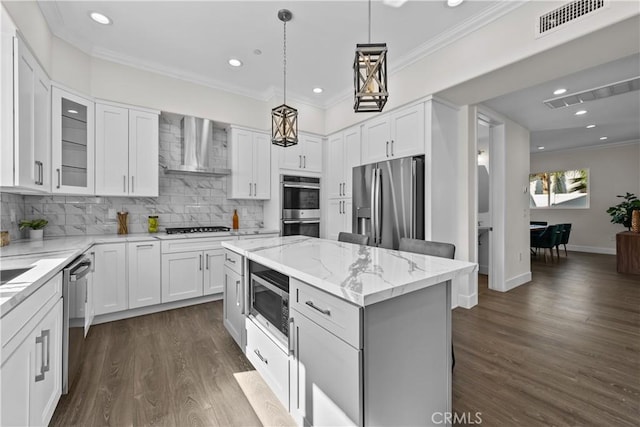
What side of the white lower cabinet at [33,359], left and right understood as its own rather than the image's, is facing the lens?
right

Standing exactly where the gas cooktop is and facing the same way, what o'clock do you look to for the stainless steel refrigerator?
The stainless steel refrigerator is roughly at 10 o'clock from the gas cooktop.

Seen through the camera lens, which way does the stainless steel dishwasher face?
facing to the right of the viewer

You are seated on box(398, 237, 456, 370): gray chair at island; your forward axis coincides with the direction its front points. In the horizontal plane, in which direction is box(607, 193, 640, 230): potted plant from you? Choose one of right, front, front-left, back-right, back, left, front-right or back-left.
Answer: back

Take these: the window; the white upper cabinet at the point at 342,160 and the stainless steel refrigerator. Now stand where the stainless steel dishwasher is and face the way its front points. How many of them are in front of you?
3

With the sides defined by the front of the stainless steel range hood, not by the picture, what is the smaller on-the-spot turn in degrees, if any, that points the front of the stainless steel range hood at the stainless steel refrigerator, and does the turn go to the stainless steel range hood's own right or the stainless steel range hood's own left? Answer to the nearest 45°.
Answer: approximately 45° to the stainless steel range hood's own left
